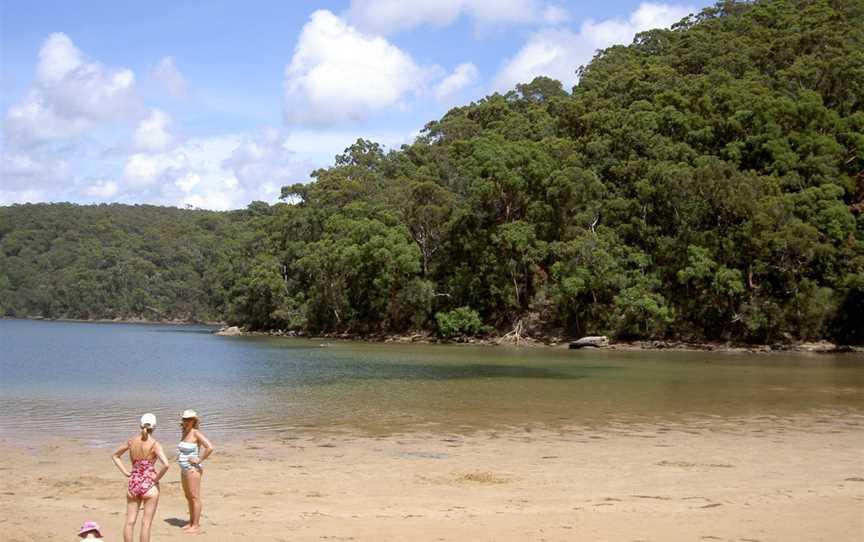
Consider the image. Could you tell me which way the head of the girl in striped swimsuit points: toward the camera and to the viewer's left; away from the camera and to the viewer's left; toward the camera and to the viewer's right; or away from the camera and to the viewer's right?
toward the camera and to the viewer's left

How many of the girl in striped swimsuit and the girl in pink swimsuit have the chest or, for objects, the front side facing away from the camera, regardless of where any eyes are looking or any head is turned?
1

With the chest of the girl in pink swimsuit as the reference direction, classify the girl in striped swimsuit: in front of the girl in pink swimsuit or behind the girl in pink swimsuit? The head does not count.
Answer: in front

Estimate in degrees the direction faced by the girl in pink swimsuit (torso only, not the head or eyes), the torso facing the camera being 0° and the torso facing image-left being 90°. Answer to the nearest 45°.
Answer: approximately 180°

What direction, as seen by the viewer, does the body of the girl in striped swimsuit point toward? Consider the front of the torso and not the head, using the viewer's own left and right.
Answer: facing to the left of the viewer
